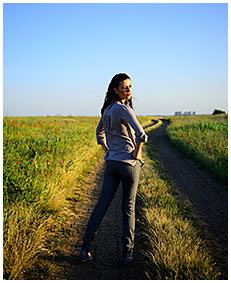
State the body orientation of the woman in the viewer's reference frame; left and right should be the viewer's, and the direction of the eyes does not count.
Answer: facing away from the viewer and to the right of the viewer

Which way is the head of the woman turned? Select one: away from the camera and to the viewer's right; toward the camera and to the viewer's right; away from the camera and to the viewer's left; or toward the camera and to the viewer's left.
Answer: toward the camera and to the viewer's right
